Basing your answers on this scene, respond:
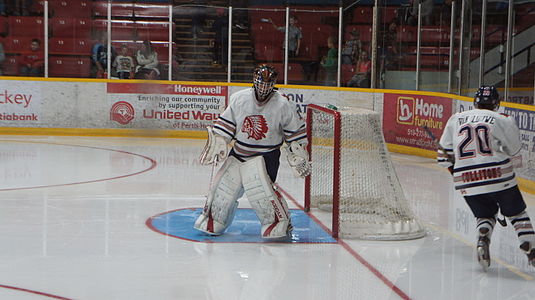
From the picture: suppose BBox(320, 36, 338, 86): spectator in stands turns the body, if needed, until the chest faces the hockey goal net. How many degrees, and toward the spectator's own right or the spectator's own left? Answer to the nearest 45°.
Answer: approximately 45° to the spectator's own left

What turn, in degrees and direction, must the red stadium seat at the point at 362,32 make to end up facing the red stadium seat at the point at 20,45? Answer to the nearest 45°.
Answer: approximately 90° to its right

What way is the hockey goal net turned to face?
to the viewer's left

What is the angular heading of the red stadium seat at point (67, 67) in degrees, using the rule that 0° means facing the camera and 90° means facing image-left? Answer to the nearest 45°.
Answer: approximately 0°

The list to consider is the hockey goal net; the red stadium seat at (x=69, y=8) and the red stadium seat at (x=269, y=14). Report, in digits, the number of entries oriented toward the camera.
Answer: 2

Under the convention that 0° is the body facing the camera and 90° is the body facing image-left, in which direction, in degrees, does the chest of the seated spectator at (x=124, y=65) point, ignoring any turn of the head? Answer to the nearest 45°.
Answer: approximately 0°

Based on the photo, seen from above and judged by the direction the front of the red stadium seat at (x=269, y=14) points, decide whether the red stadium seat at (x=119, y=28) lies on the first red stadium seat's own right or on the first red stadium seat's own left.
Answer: on the first red stadium seat's own right

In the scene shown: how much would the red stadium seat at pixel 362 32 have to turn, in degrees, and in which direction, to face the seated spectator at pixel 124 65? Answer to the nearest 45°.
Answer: approximately 90° to its right
